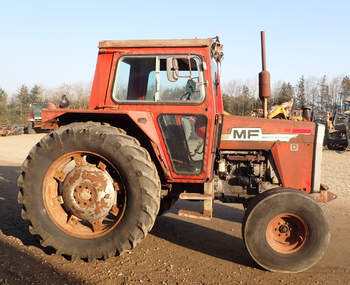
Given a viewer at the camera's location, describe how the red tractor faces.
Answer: facing to the right of the viewer
